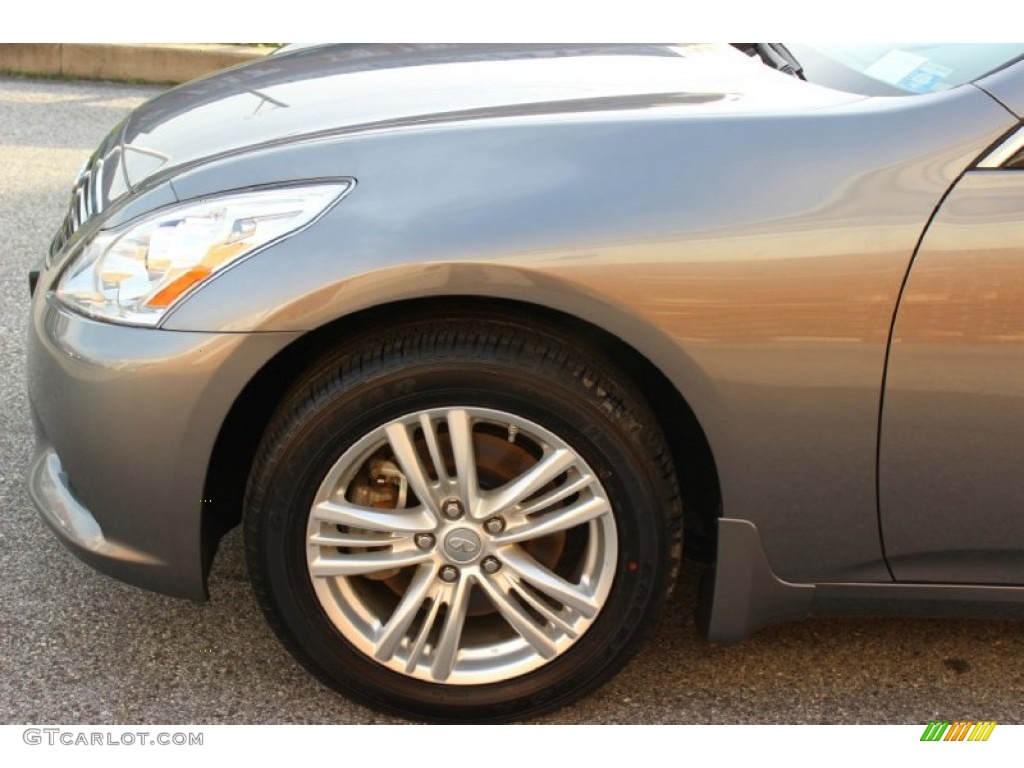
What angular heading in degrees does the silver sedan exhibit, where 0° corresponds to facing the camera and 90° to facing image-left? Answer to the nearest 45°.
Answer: approximately 90°
